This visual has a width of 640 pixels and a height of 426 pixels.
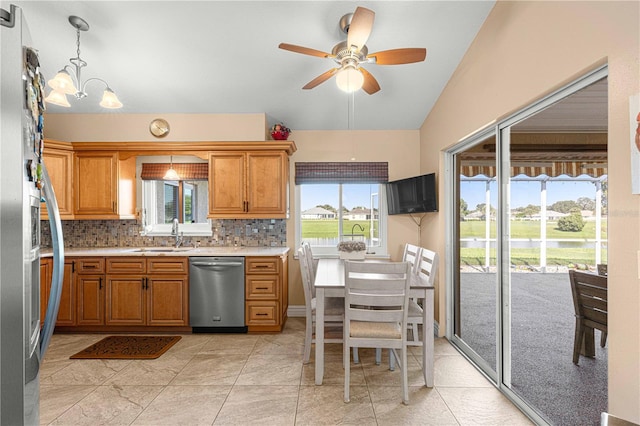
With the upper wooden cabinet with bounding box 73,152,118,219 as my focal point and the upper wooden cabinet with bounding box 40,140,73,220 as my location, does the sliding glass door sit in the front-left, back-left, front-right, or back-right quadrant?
front-right

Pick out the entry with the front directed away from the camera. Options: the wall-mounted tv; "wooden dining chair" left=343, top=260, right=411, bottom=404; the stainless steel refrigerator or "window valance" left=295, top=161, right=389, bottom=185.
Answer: the wooden dining chair

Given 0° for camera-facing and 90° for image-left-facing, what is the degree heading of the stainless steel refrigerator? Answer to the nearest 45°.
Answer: approximately 270°

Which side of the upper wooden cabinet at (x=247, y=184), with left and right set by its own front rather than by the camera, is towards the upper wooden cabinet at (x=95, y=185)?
right

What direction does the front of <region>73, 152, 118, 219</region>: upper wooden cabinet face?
toward the camera

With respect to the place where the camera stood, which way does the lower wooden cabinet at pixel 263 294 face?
facing the viewer

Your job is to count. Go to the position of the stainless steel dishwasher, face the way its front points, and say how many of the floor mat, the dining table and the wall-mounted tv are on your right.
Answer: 1

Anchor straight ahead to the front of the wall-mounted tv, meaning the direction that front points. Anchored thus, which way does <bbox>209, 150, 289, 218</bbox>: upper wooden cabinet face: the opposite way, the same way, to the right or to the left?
to the left

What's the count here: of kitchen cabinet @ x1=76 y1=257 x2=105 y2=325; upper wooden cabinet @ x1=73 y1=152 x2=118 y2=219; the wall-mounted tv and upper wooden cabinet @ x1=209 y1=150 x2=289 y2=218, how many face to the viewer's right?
0

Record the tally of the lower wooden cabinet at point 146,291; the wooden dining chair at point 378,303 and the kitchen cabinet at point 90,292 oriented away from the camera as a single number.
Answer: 1

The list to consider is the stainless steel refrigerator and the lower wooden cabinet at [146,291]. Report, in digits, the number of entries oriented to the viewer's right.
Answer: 1
